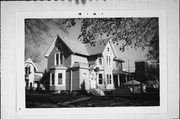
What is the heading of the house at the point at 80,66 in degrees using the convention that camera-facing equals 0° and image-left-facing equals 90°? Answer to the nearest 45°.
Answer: approximately 315°
